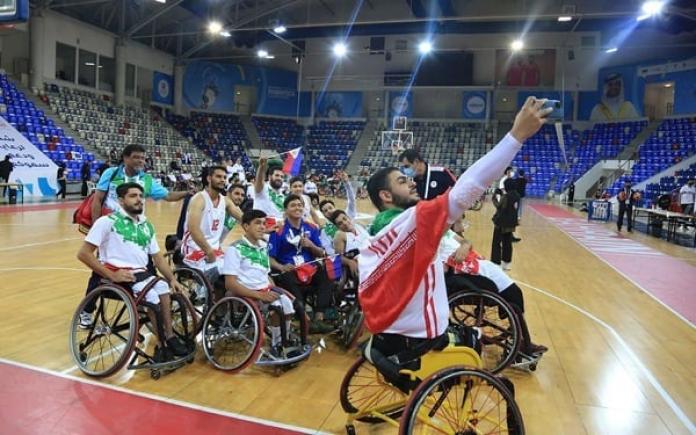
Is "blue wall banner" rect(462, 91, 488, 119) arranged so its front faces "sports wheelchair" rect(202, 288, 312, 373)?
yes

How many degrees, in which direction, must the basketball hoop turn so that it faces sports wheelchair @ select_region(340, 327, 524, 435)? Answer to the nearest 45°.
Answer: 0° — it already faces it

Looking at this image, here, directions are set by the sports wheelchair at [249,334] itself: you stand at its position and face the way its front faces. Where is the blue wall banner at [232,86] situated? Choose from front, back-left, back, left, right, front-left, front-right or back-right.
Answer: back-left

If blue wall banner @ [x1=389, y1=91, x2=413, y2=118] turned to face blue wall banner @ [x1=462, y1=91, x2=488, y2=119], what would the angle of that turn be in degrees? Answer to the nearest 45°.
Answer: approximately 90° to its left

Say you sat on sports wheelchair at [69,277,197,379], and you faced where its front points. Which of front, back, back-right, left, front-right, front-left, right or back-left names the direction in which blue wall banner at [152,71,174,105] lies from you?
back-left

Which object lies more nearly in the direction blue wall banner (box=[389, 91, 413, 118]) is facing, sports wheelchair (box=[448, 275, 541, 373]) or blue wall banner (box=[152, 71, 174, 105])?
the sports wheelchair
